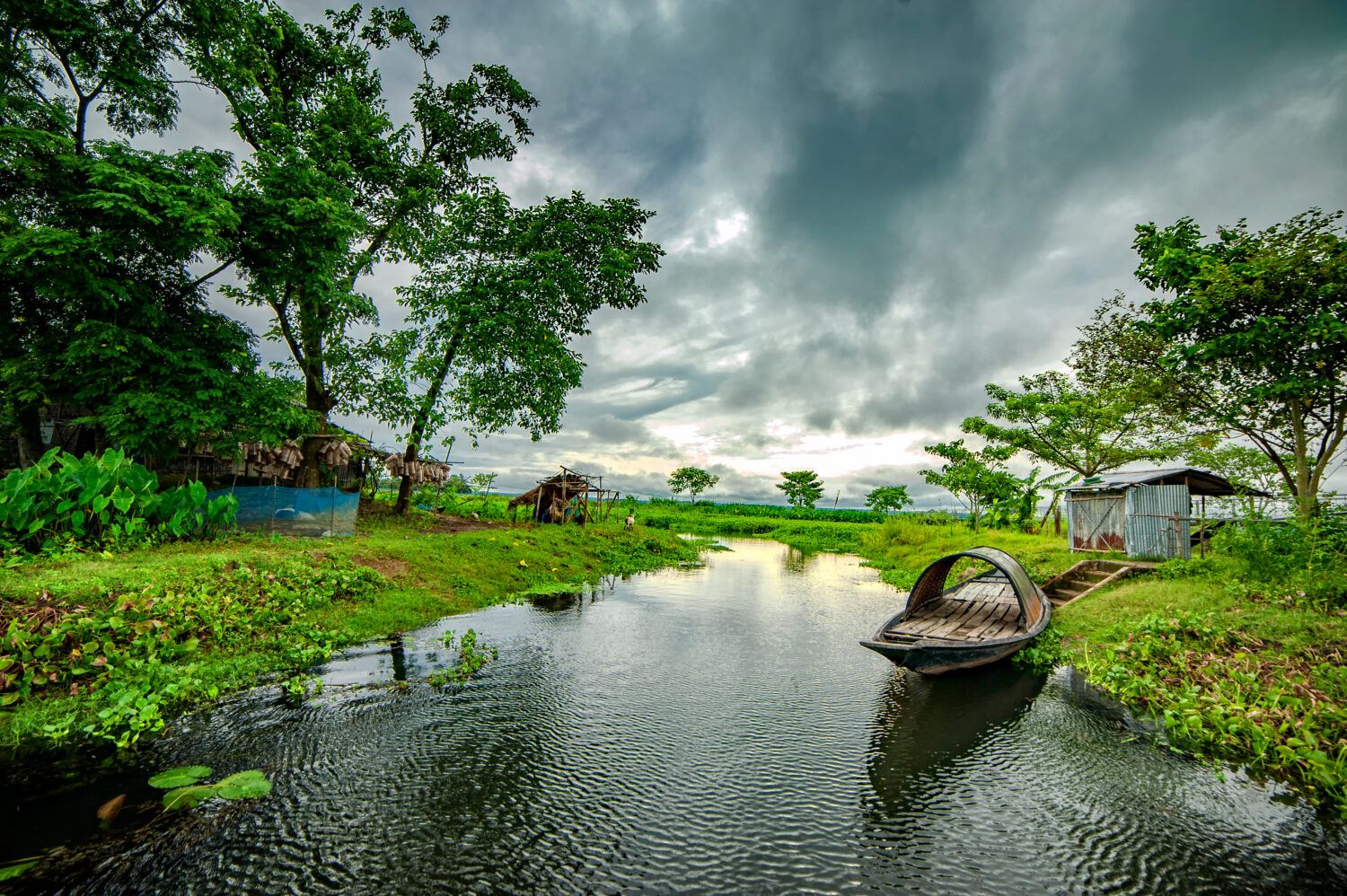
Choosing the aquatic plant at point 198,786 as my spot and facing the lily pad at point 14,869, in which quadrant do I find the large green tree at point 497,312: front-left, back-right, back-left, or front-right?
back-right

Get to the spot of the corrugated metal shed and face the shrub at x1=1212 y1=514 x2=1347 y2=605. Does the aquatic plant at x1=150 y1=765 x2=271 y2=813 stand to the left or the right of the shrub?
right

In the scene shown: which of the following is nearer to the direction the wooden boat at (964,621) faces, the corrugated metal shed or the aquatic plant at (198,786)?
the aquatic plant

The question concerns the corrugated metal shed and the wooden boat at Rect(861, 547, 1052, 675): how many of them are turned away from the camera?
0

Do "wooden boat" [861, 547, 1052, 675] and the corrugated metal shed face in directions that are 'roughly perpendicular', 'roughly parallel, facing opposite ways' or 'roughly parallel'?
roughly parallel

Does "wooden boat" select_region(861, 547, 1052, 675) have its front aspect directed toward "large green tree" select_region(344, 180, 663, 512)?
no

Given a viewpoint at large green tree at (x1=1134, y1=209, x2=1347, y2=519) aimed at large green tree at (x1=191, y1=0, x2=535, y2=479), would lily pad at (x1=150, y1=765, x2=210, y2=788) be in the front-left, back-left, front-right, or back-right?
front-left

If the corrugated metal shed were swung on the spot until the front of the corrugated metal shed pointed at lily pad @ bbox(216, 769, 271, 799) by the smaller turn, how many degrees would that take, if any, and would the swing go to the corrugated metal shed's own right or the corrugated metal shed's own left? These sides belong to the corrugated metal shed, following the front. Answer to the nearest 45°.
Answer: approximately 45° to the corrugated metal shed's own left

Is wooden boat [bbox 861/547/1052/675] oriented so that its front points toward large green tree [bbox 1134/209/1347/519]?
no

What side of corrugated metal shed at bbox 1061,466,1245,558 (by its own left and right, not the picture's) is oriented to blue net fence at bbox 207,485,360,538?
front

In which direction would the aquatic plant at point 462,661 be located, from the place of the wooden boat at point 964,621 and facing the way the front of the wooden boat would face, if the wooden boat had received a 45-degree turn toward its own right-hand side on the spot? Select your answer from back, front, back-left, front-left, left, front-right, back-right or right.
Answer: front-left

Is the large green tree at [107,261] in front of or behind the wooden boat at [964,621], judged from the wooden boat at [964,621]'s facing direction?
in front

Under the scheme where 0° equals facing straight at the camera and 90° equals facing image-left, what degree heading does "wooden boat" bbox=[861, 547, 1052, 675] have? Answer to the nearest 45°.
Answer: approximately 45°

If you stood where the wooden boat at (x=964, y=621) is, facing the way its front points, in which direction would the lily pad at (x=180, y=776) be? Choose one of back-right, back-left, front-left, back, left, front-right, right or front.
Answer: front

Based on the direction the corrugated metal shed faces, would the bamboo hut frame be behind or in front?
in front

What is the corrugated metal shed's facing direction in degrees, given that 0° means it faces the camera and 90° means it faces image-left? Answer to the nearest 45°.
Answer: approximately 45°

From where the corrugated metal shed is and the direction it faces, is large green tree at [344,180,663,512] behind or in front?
in front
